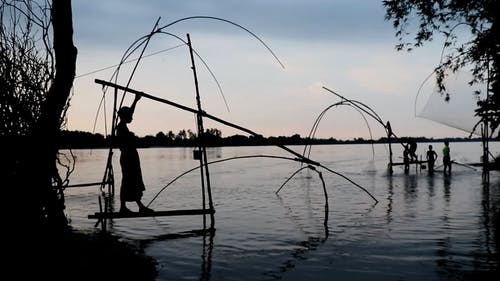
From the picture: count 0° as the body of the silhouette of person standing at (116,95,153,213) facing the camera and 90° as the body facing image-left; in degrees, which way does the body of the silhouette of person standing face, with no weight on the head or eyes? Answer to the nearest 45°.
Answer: approximately 270°
